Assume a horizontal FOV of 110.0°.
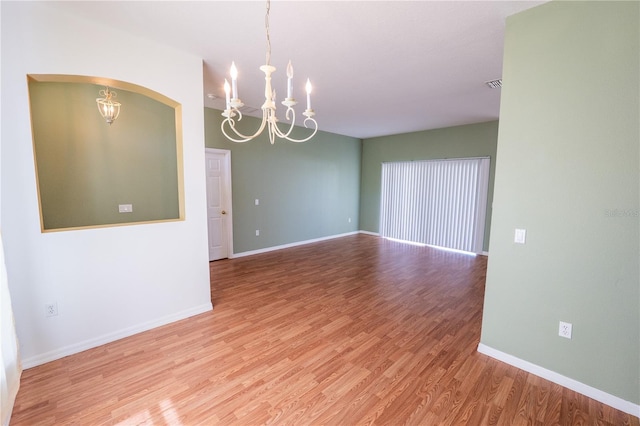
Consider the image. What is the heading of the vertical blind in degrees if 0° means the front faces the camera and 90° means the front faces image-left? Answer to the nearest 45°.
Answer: approximately 45°

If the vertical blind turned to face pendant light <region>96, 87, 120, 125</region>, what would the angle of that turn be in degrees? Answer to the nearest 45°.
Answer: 0° — it already faces it
